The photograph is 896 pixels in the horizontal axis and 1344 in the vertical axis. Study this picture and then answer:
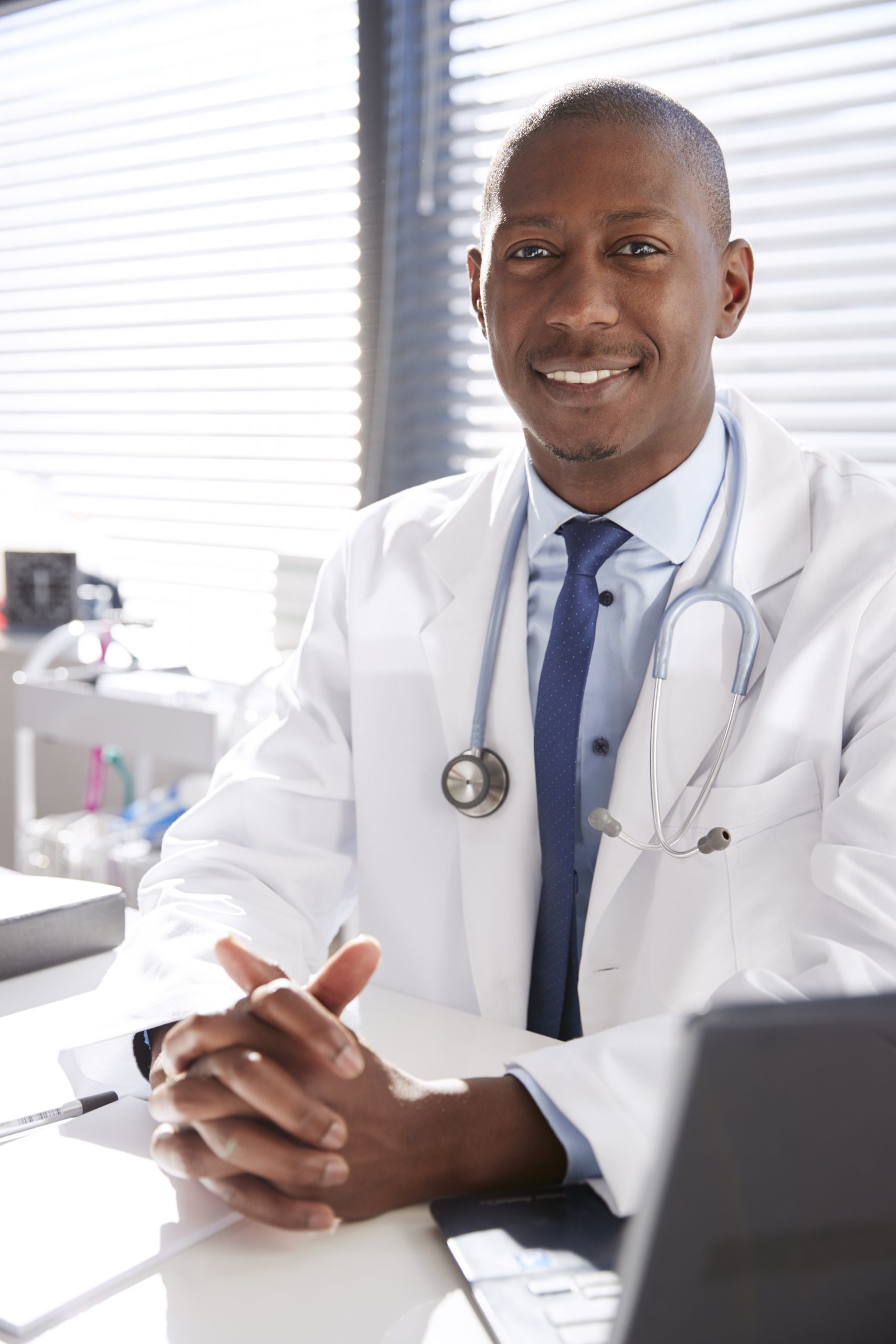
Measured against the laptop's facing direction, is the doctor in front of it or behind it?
in front

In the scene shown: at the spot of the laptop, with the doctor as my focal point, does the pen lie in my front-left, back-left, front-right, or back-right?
front-left

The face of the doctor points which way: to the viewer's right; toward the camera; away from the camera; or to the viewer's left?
toward the camera

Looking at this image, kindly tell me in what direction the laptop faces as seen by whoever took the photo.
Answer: facing away from the viewer and to the left of the viewer
